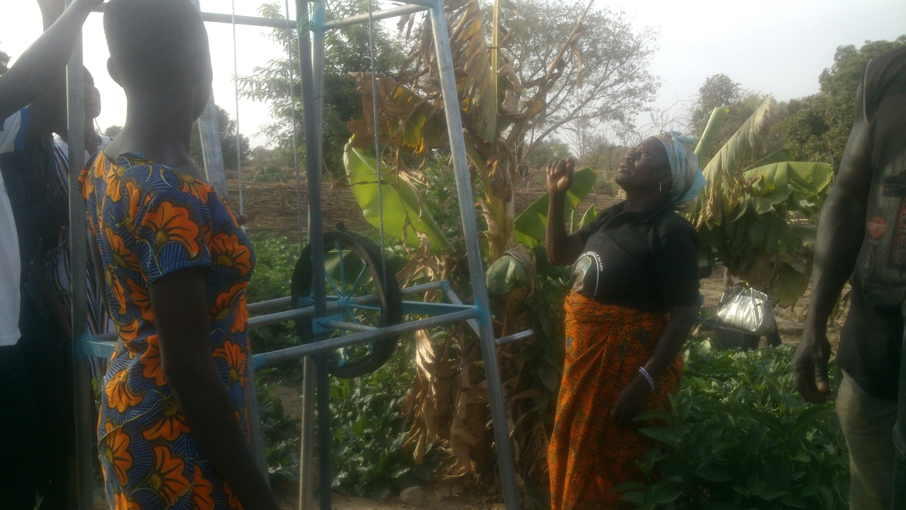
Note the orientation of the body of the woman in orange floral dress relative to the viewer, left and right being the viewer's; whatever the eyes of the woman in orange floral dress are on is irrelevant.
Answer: facing away from the viewer and to the right of the viewer

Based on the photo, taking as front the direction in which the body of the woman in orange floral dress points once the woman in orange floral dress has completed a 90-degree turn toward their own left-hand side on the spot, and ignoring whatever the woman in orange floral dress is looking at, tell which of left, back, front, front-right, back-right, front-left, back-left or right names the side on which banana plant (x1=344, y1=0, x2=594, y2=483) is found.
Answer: right

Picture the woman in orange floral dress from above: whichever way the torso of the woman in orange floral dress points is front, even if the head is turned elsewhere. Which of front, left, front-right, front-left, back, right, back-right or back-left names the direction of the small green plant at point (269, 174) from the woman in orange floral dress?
front-left

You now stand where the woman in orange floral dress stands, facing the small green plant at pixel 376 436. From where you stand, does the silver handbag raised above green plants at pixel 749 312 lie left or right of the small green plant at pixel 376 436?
right

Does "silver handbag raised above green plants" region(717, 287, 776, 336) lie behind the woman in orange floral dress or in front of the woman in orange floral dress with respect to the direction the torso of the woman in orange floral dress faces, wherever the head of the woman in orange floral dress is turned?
in front

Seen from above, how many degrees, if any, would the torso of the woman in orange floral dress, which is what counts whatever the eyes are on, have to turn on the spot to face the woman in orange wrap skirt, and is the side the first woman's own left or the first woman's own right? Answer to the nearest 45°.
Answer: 0° — they already face them

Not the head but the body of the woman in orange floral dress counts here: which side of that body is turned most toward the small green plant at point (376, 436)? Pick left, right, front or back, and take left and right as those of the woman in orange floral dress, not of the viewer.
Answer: front

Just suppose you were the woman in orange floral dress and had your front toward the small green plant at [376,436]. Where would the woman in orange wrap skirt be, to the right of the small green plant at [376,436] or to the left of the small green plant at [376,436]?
right

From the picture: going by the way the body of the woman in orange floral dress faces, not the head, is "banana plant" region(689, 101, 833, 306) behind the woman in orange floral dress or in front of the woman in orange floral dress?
in front

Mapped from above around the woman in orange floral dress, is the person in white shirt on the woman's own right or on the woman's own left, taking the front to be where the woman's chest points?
on the woman's own left

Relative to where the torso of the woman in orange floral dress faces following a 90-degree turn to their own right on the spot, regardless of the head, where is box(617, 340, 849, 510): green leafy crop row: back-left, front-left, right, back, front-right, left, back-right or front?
front-left

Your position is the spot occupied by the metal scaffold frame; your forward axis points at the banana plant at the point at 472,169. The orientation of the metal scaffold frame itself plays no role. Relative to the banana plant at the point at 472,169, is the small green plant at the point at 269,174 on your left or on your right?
left

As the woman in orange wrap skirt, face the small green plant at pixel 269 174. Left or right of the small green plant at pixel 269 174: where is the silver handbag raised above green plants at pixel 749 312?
right

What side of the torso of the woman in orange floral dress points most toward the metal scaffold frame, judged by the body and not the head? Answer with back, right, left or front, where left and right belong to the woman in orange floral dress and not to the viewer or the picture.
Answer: front
